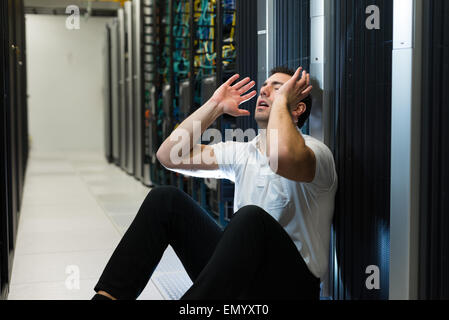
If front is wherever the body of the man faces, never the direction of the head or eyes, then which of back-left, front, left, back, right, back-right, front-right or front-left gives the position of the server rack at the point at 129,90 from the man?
back-right

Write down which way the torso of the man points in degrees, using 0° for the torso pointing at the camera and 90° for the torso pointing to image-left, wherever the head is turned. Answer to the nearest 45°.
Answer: approximately 45°

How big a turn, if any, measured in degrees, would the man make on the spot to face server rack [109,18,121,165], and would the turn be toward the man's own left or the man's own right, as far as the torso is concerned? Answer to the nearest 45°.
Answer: approximately 135° to the man's own right
